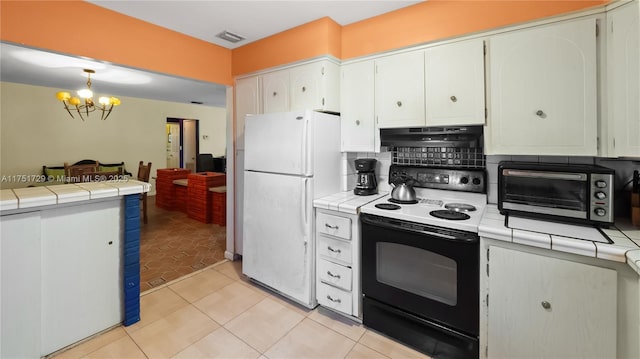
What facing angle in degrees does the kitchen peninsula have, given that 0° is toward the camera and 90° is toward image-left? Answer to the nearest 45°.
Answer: approximately 315°

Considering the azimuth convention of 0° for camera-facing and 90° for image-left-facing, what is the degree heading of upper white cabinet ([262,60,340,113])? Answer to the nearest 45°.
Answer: approximately 45°

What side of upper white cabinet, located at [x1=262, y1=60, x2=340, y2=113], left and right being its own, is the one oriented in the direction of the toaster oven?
left

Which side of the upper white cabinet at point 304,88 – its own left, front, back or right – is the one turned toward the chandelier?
right

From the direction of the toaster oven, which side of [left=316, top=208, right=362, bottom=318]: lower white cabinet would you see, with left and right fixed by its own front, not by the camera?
left

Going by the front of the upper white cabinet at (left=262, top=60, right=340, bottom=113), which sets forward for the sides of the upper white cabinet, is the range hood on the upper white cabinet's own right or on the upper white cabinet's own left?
on the upper white cabinet's own left
